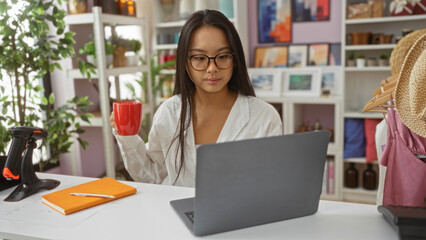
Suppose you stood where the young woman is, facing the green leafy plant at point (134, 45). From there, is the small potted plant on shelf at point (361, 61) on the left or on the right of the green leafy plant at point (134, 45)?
right

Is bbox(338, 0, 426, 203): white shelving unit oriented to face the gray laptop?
yes

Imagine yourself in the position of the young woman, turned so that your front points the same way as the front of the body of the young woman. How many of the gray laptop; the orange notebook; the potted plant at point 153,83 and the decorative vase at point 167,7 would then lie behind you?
2

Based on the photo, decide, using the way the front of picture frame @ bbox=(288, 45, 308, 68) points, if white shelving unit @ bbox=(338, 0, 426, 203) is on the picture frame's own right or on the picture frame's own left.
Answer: on the picture frame's own left

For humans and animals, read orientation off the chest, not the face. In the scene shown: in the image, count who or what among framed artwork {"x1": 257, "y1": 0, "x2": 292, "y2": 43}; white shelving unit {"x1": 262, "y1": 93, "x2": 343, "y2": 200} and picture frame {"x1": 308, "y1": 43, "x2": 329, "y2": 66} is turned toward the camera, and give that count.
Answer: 3

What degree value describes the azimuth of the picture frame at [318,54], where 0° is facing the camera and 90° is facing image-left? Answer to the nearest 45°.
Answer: approximately 0°

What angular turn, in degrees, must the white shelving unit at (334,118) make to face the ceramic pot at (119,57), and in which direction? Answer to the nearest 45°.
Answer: approximately 45° to its right
